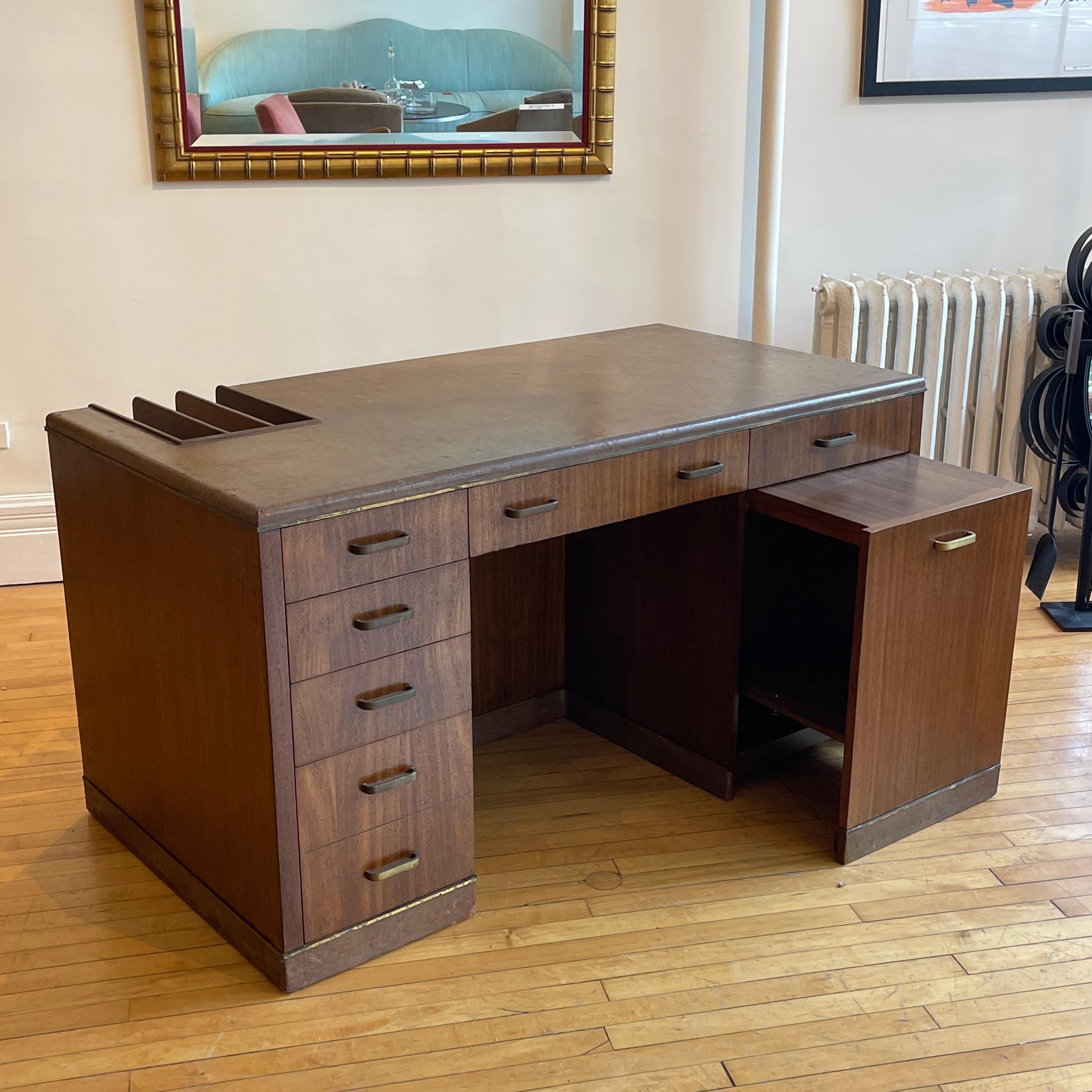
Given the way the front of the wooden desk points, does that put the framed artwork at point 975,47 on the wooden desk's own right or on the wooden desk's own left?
on the wooden desk's own left

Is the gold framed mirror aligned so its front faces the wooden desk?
yes

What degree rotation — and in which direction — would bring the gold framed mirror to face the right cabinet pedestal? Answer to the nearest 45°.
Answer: approximately 45° to its left

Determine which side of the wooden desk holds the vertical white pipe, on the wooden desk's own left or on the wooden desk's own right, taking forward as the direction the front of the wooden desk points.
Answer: on the wooden desk's own left

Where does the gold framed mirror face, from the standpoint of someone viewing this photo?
facing the viewer

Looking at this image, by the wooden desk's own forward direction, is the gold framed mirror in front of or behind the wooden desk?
behind

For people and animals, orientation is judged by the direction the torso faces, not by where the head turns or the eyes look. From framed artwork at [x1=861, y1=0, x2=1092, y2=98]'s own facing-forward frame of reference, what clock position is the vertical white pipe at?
The vertical white pipe is roughly at 2 o'clock from the framed artwork.

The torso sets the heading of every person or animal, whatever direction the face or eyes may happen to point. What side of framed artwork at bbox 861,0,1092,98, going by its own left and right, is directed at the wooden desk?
front

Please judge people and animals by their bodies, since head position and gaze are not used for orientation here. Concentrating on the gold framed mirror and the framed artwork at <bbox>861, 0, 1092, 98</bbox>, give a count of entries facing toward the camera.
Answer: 2

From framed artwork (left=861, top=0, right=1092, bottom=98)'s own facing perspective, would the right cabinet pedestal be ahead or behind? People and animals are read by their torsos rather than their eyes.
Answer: ahead
